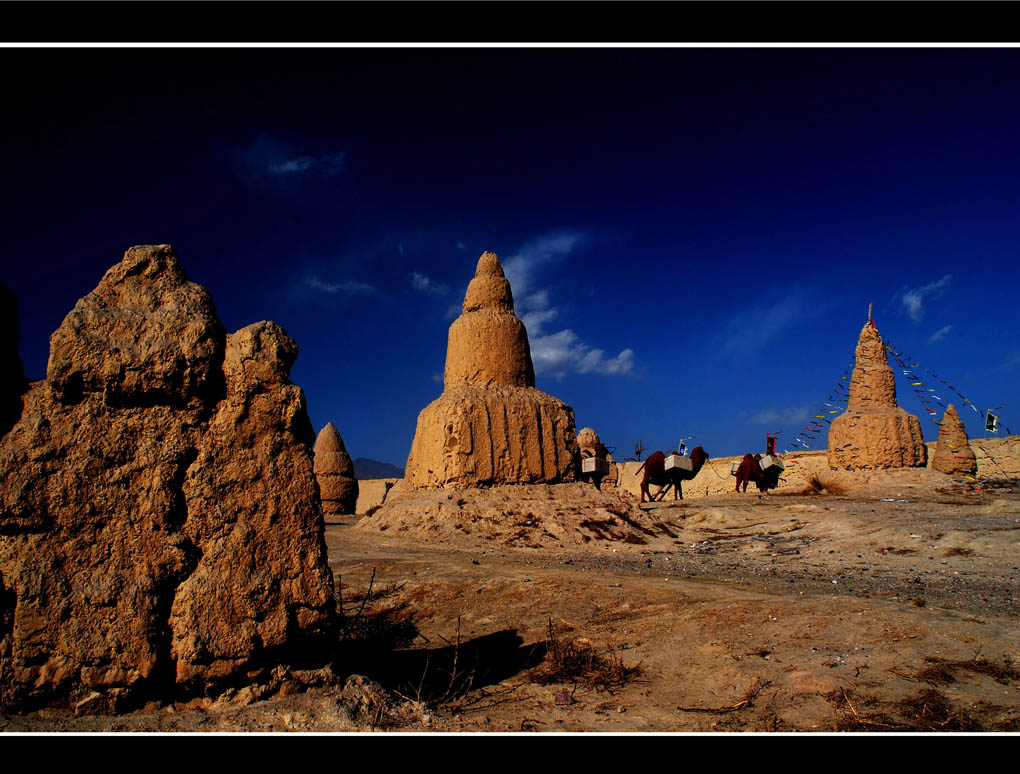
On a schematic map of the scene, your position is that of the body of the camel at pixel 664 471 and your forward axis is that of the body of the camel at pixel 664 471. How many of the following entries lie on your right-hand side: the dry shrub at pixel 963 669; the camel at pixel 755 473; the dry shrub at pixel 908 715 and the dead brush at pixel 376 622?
3

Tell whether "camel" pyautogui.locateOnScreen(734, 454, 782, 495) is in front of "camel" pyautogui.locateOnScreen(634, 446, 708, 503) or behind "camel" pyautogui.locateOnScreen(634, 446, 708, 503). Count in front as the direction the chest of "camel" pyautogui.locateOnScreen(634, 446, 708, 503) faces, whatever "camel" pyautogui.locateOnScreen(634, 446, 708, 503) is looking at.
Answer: in front

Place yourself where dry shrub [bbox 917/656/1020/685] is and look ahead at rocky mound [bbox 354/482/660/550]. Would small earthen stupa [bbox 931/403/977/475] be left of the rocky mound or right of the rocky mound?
right

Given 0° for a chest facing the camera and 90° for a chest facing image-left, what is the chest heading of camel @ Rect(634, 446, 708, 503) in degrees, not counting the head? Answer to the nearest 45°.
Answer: approximately 270°

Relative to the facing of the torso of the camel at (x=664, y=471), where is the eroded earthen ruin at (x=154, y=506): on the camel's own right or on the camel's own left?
on the camel's own right

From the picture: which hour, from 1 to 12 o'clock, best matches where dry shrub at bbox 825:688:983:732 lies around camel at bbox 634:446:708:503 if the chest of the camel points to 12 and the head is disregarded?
The dry shrub is roughly at 3 o'clock from the camel.

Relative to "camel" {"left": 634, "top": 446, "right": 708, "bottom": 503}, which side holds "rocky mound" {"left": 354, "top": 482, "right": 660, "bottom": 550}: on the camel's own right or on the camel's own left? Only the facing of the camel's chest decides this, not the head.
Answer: on the camel's own right

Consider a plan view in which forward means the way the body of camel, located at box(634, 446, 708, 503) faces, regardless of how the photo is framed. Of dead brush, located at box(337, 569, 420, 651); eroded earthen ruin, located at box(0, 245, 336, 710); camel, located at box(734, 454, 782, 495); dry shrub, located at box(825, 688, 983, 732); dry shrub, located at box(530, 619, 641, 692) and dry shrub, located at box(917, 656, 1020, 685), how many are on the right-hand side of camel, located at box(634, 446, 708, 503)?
5

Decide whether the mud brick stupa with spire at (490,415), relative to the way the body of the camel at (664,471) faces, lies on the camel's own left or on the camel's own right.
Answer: on the camel's own right

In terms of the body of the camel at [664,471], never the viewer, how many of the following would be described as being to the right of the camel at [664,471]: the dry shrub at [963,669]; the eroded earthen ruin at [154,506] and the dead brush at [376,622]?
3

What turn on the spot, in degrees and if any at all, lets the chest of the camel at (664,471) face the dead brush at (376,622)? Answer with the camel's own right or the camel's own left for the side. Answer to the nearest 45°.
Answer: approximately 90° to the camel's own right

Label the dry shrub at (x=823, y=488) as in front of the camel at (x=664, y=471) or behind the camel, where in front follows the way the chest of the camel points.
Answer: in front
